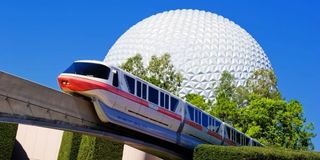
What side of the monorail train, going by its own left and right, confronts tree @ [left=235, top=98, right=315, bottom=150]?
back

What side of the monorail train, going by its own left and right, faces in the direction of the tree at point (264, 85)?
back

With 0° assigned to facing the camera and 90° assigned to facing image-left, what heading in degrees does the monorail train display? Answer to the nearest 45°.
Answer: approximately 45°

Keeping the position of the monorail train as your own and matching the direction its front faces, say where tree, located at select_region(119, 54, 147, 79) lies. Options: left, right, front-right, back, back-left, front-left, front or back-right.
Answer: back-right

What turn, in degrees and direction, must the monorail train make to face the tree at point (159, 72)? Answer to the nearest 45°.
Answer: approximately 135° to its right
